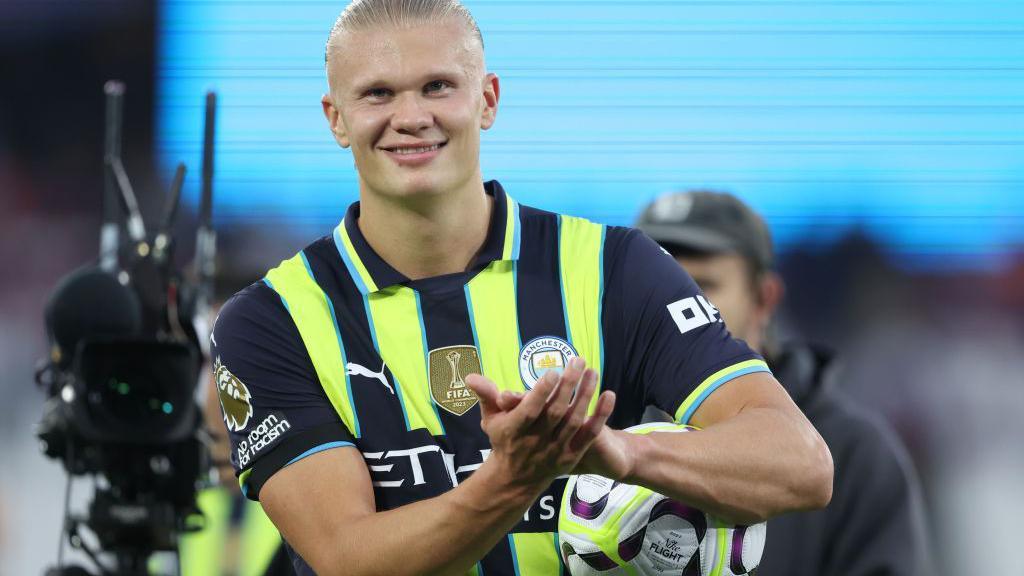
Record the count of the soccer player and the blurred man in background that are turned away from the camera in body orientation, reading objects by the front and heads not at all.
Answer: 0

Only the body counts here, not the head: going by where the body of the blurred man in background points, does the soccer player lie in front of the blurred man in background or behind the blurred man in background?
in front

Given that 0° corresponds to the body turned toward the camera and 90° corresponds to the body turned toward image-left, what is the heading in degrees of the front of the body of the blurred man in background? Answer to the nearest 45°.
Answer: approximately 45°

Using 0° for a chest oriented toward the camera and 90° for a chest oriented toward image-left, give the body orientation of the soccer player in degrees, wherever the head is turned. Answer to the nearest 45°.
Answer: approximately 0°

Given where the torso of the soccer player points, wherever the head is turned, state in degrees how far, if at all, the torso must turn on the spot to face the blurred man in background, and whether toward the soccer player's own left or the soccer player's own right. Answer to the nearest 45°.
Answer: approximately 135° to the soccer player's own left
